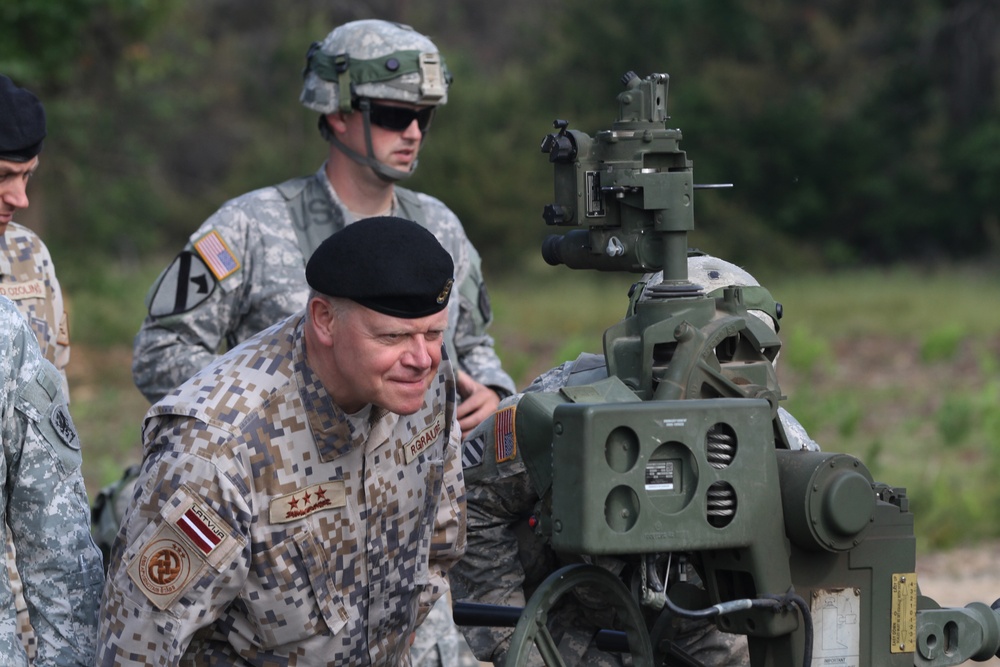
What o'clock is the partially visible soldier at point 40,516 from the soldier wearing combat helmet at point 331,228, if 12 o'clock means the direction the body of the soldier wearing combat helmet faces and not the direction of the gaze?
The partially visible soldier is roughly at 2 o'clock from the soldier wearing combat helmet.

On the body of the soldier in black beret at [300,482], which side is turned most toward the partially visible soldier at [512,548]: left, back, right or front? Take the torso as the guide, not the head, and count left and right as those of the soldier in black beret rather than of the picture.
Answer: left

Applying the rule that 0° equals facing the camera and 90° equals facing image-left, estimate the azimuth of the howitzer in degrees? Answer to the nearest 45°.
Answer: approximately 270°

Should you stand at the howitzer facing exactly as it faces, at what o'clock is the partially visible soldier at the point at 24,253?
The partially visible soldier is roughly at 7 o'clock from the howitzer.

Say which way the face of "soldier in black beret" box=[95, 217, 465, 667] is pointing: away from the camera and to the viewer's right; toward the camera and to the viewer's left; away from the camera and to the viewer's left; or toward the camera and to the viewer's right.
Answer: toward the camera and to the viewer's right

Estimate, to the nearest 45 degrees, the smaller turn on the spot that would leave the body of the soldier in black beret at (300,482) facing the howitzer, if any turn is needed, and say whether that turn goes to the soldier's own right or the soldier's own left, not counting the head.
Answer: approximately 45° to the soldier's own left

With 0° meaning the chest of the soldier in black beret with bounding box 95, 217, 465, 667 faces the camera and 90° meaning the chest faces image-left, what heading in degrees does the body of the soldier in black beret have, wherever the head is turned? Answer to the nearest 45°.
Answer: approximately 315°

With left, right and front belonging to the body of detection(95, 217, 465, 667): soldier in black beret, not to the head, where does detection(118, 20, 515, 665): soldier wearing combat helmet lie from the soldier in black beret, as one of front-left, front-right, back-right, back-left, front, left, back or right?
back-left
